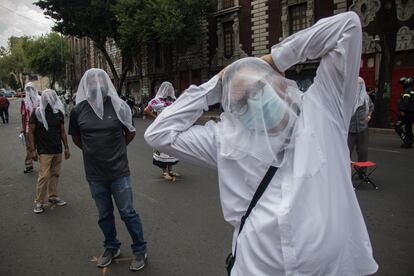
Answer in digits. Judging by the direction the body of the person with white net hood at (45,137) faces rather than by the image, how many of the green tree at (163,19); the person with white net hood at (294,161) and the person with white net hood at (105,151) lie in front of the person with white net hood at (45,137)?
2

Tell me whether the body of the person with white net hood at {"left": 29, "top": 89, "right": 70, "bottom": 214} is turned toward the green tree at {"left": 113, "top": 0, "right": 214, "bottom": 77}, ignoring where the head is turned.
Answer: no

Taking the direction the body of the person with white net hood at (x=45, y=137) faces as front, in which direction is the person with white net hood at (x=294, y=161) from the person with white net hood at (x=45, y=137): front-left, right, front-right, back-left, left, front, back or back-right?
front

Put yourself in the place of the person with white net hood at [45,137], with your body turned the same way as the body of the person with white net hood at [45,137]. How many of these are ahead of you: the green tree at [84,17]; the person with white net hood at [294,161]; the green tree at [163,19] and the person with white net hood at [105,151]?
2

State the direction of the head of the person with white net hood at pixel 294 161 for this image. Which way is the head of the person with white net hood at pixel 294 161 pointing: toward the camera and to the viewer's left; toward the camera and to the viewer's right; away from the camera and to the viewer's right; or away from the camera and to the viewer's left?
toward the camera and to the viewer's left

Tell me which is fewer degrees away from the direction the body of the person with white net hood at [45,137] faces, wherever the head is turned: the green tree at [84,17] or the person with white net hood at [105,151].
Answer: the person with white net hood

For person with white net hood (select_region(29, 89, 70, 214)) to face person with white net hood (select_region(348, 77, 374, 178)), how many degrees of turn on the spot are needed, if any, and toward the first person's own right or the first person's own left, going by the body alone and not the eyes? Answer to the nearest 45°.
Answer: approximately 90° to the first person's own left

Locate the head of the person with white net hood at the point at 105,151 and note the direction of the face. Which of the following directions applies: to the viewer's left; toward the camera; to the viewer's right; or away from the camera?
toward the camera

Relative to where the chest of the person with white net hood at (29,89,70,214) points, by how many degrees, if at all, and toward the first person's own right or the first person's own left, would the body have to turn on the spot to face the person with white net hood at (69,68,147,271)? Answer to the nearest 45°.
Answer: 0° — they already face them

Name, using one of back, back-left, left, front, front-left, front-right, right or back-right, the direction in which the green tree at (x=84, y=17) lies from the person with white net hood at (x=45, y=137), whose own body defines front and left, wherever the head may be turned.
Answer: back

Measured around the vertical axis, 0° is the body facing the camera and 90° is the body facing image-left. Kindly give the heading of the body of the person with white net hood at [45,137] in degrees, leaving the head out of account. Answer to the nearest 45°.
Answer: approximately 0°

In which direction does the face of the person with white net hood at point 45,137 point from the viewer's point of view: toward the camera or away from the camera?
toward the camera

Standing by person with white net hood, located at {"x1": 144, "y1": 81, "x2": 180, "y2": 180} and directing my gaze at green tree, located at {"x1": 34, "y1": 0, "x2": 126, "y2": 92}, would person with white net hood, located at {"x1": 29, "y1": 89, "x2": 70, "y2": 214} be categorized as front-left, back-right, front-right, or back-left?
back-left

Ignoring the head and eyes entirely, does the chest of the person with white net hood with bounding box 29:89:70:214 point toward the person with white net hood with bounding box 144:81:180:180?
no
